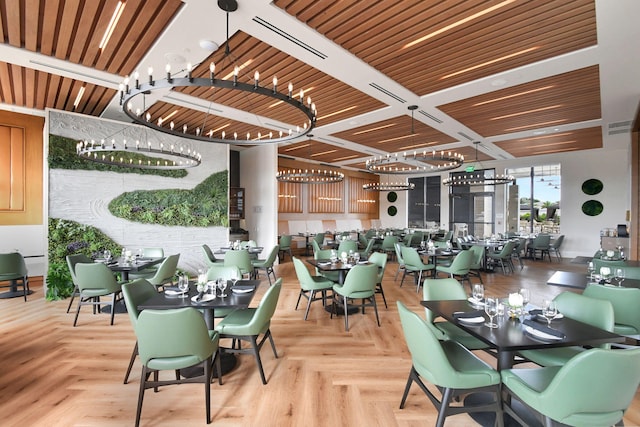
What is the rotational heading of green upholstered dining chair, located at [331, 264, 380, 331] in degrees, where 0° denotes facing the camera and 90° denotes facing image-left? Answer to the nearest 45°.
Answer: approximately 135°

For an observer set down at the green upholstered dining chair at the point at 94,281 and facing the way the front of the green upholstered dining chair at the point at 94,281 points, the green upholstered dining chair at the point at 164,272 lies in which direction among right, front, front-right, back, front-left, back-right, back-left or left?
front-right

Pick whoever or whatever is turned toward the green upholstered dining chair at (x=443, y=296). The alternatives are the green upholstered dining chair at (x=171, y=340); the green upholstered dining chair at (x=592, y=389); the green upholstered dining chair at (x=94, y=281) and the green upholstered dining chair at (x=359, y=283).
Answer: the green upholstered dining chair at (x=592, y=389)

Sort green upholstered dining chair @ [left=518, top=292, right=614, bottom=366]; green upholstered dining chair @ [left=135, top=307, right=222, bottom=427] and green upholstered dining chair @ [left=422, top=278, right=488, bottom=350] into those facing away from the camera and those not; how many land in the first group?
1

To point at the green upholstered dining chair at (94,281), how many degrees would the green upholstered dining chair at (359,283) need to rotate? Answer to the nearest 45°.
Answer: approximately 45° to its left

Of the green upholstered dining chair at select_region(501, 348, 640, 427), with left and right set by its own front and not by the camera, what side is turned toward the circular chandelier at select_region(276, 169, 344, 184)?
front

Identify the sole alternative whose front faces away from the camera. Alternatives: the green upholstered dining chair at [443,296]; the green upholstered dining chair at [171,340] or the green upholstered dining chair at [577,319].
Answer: the green upholstered dining chair at [171,340]

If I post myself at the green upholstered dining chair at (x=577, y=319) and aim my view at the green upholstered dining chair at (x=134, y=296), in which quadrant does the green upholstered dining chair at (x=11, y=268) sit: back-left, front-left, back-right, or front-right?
front-right

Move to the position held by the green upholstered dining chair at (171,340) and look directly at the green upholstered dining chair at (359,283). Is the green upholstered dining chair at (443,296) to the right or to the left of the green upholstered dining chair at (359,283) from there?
right

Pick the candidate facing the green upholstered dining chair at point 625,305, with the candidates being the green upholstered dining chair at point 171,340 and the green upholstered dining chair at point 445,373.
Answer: the green upholstered dining chair at point 445,373

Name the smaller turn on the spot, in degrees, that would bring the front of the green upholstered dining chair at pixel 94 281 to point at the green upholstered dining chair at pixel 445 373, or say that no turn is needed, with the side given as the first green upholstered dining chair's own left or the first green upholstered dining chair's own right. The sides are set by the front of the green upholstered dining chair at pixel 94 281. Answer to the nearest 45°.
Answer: approximately 90° to the first green upholstered dining chair's own right

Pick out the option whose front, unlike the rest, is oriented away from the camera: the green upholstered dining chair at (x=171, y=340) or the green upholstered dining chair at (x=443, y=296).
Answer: the green upholstered dining chair at (x=171, y=340)

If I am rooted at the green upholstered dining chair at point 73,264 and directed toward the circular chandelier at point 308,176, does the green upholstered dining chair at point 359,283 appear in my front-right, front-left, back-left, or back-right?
front-right

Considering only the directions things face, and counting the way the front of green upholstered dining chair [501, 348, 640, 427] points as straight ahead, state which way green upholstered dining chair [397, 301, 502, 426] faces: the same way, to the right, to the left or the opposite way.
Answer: to the right

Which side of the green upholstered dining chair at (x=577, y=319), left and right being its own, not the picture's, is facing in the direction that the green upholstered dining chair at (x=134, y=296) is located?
front

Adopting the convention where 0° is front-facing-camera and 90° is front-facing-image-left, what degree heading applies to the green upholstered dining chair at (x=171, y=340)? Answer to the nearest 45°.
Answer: approximately 180°

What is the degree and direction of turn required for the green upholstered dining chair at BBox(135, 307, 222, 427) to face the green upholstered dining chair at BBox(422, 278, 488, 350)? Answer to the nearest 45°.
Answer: approximately 90° to its right

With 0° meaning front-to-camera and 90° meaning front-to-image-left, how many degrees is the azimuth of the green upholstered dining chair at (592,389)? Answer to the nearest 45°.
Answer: approximately 135°

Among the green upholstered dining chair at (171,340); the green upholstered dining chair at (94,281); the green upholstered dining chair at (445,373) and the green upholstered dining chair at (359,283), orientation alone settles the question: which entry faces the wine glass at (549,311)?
the green upholstered dining chair at (445,373)

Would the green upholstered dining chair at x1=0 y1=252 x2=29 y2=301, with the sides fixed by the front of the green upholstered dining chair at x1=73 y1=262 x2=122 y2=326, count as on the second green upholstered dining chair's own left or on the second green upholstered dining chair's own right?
on the second green upholstered dining chair's own left

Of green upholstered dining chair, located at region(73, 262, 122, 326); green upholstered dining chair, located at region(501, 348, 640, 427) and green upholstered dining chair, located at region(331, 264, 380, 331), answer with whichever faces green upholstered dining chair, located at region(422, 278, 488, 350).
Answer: green upholstered dining chair, located at region(501, 348, 640, 427)

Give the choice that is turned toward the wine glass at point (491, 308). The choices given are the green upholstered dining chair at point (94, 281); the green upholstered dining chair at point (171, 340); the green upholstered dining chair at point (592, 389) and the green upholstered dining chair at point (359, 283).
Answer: the green upholstered dining chair at point (592, 389)

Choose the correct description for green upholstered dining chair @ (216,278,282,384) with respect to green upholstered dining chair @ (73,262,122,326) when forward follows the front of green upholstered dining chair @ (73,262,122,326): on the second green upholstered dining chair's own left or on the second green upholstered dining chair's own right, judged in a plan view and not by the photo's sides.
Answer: on the second green upholstered dining chair's own right
